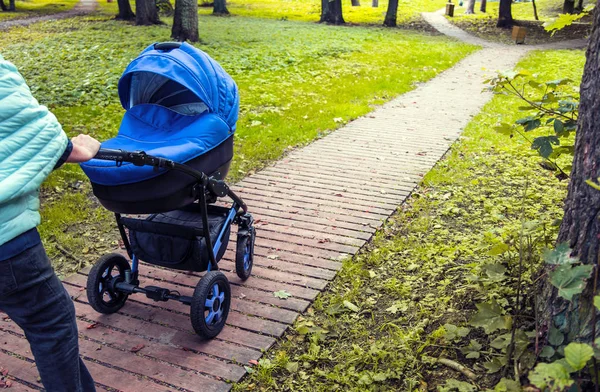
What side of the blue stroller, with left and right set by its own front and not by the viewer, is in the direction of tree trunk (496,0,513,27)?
front

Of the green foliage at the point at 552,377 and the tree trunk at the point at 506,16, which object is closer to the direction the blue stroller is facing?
the tree trunk

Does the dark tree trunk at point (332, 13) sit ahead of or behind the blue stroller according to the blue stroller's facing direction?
ahead

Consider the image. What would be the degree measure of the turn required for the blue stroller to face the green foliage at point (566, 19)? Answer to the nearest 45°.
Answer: approximately 45° to its right

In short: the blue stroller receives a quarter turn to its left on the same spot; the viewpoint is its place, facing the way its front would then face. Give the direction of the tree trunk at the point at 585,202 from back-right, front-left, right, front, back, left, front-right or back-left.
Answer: back

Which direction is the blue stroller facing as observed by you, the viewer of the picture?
facing away from the viewer and to the right of the viewer

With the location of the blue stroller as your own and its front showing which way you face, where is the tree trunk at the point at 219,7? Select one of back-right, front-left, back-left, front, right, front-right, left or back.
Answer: front-left

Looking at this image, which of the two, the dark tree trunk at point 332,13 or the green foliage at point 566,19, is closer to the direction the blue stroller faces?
the dark tree trunk

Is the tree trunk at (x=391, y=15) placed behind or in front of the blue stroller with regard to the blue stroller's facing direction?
in front
